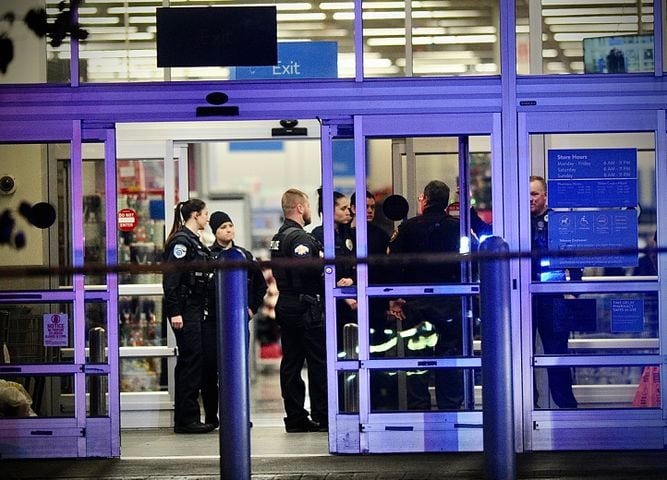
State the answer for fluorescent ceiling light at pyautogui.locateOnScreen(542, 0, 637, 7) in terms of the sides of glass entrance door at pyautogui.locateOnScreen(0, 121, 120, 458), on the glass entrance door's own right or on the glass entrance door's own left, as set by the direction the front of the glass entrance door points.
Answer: on the glass entrance door's own left

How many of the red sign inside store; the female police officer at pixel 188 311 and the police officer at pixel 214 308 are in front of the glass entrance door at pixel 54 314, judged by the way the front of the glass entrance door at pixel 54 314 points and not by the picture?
0

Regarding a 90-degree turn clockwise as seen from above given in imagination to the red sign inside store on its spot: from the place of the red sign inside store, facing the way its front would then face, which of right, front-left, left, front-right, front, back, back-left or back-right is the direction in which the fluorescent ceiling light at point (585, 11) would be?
back-left

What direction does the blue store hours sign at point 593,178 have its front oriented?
toward the camera

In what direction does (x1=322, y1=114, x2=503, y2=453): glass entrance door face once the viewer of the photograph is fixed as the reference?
facing the viewer

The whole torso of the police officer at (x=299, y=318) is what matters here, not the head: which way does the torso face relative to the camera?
to the viewer's right

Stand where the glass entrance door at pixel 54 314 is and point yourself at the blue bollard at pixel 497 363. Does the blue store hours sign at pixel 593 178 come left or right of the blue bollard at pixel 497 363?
left

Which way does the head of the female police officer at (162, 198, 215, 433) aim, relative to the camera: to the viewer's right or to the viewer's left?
to the viewer's right

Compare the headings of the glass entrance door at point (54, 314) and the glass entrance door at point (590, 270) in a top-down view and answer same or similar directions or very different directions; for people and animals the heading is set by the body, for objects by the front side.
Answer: same or similar directions

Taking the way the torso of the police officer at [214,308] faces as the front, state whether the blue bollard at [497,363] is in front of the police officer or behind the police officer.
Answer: in front

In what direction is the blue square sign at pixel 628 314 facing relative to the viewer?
toward the camera
